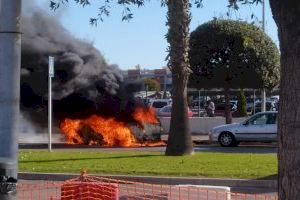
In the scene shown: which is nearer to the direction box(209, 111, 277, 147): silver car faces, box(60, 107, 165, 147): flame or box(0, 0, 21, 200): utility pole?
the flame

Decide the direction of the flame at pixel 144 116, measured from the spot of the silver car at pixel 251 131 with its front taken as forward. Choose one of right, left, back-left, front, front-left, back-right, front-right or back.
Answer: front

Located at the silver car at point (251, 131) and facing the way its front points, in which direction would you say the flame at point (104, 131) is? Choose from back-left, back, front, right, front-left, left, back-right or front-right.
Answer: front

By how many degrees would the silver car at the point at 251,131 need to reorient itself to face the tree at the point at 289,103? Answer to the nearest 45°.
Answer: approximately 90° to its left

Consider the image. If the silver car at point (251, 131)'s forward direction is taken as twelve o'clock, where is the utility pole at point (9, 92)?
The utility pole is roughly at 9 o'clock from the silver car.

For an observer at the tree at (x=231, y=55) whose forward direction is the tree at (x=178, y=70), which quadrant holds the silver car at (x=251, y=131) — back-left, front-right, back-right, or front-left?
front-left

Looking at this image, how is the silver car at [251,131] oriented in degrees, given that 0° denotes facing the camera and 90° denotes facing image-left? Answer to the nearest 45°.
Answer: approximately 90°
